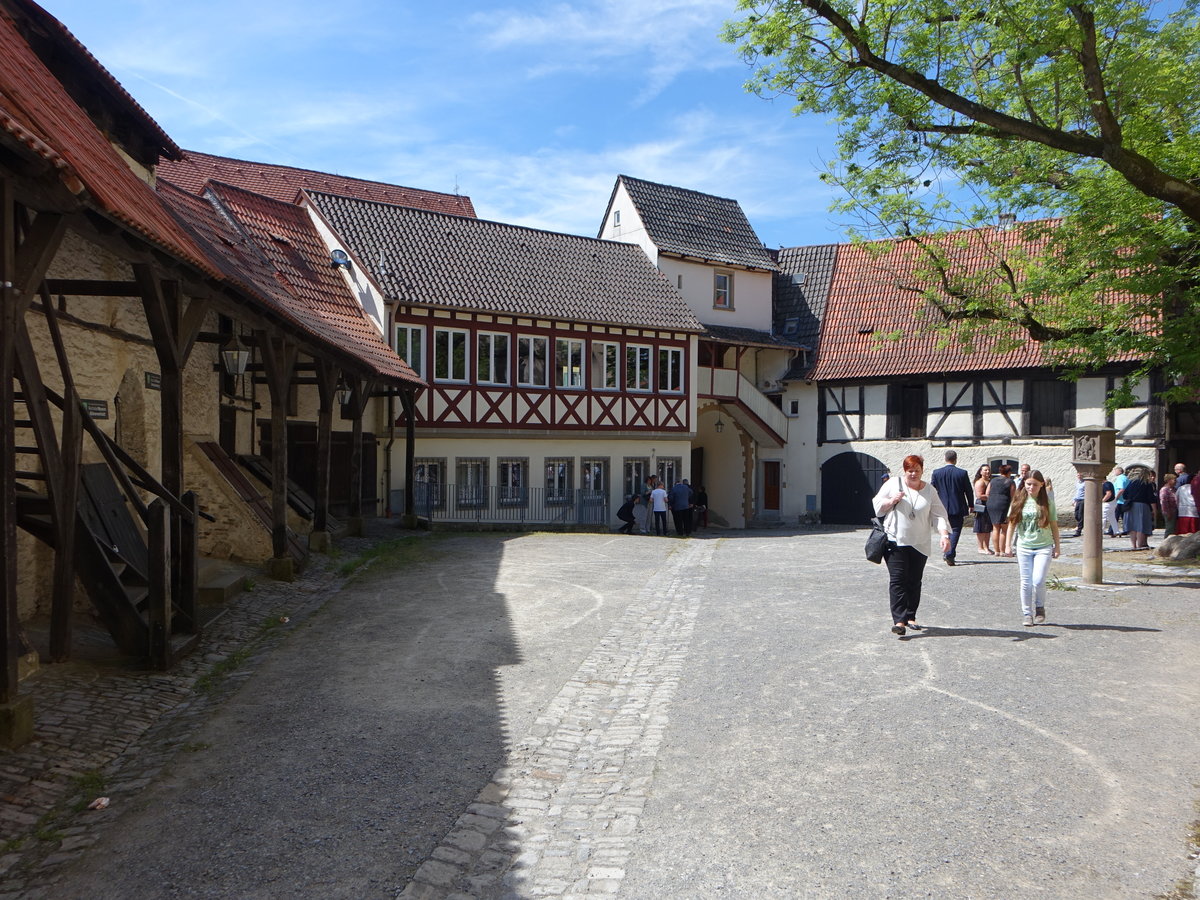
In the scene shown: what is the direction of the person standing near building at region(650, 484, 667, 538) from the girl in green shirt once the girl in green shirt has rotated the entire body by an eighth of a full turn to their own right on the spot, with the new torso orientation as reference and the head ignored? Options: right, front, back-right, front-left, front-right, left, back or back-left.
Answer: right

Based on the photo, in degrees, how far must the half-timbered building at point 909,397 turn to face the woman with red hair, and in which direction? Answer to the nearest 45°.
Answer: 0° — it already faces them

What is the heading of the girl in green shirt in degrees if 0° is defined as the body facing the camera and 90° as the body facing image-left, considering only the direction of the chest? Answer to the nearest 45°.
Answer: approximately 0°

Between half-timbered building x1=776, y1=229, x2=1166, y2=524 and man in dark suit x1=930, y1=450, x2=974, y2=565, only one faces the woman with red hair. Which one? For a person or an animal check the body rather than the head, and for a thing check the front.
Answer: the half-timbered building

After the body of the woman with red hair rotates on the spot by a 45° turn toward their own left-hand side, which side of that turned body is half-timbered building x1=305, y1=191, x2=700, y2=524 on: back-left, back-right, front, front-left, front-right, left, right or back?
back

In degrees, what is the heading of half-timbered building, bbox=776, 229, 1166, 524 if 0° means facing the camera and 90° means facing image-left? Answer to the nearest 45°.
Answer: approximately 0°

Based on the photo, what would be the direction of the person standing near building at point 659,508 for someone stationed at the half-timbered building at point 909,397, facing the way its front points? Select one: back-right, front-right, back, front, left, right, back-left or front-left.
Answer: front-right

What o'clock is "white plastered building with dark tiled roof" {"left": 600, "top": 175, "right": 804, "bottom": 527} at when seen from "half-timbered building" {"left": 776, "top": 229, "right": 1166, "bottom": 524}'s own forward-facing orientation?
"white plastered building with dark tiled roof" {"left": 600, "top": 175, "right": 804, "bottom": 527} is roughly at 3 o'clock from "half-timbered building" {"left": 776, "top": 229, "right": 1166, "bottom": 524}.
